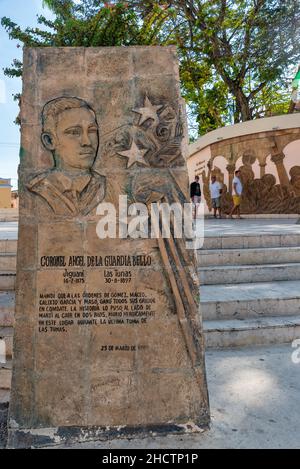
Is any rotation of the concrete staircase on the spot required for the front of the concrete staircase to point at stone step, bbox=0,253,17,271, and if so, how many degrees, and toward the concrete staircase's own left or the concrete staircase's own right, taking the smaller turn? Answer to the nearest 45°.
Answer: approximately 90° to the concrete staircase's own right

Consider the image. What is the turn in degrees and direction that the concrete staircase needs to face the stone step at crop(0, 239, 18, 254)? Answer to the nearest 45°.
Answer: approximately 90° to its right

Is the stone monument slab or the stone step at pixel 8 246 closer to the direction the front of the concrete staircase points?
the stone monument slab

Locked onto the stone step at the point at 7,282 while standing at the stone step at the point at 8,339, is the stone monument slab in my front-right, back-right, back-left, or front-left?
back-right

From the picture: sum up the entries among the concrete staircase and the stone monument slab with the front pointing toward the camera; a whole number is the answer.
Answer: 2

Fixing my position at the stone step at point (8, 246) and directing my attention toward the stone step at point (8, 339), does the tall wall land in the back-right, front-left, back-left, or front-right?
back-left

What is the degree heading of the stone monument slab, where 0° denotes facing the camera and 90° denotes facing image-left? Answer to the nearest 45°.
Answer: approximately 0°

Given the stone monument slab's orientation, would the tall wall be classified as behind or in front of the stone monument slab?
behind

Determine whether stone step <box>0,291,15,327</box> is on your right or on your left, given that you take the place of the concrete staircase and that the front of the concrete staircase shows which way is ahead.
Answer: on your right
